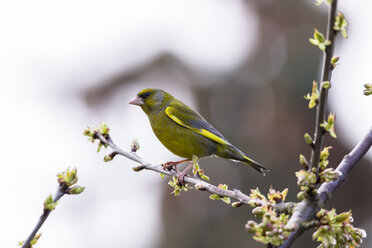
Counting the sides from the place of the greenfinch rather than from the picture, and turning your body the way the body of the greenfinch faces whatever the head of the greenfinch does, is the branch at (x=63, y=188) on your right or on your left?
on your left

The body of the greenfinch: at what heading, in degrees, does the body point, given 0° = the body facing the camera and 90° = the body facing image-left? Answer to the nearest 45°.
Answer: approximately 90°

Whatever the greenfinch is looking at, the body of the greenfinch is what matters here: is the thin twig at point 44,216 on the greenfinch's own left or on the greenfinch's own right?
on the greenfinch's own left
